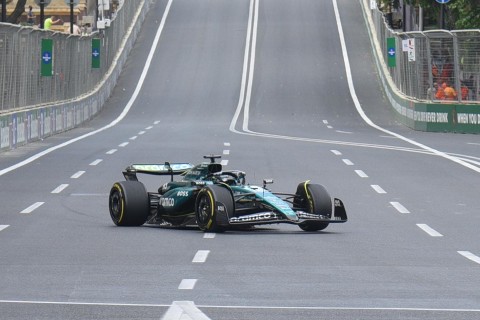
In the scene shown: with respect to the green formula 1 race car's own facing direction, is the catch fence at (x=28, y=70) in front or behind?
behind

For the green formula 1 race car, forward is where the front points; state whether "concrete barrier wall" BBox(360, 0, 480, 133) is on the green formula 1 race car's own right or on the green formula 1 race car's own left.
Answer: on the green formula 1 race car's own left

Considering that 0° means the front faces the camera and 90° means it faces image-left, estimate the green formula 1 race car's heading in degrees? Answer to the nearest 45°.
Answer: approximately 315°

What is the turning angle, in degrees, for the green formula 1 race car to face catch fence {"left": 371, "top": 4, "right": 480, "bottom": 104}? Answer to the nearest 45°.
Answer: approximately 135° to its left
